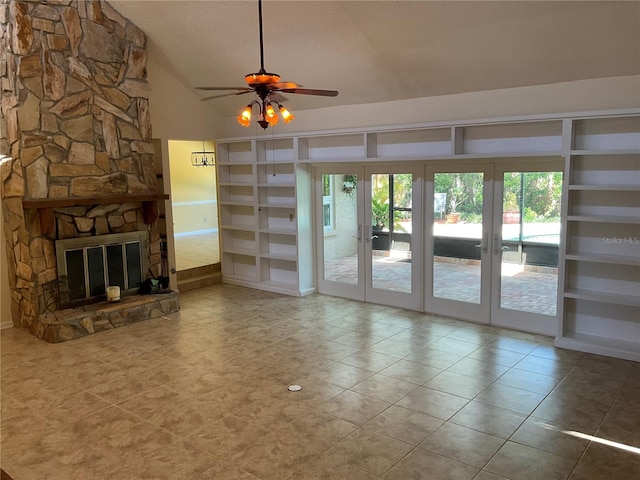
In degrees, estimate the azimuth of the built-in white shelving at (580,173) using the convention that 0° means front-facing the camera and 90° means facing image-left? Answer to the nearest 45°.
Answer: approximately 45°
